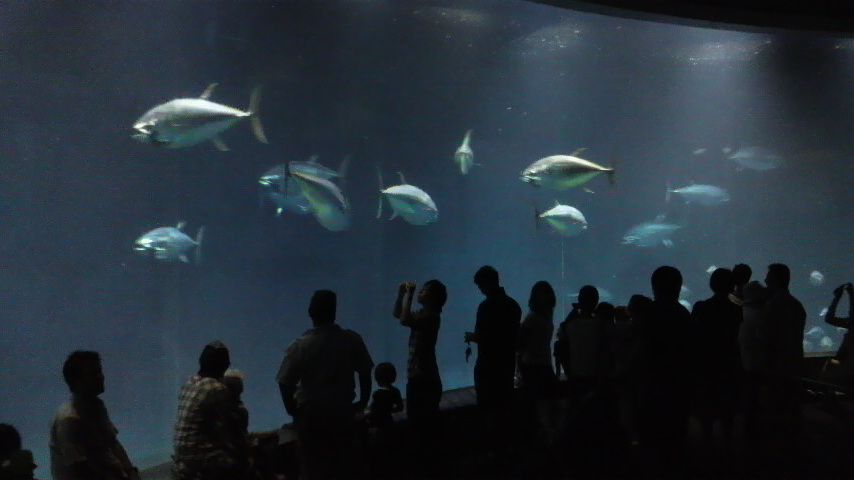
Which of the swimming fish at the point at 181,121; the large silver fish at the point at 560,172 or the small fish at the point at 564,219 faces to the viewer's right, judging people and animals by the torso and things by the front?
the small fish

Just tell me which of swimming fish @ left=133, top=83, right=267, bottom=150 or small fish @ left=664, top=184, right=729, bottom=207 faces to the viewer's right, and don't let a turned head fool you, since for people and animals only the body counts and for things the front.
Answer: the small fish

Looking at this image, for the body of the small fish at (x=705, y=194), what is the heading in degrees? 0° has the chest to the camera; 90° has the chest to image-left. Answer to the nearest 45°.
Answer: approximately 270°

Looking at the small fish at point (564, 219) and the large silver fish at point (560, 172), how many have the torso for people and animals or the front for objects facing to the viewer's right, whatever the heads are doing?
1

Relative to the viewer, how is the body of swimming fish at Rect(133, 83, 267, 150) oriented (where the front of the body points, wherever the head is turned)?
to the viewer's left

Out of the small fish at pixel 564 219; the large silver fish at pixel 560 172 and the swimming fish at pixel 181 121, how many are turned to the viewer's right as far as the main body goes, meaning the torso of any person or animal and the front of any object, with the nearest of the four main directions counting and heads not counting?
1

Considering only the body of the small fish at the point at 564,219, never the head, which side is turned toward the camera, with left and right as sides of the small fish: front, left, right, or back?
right

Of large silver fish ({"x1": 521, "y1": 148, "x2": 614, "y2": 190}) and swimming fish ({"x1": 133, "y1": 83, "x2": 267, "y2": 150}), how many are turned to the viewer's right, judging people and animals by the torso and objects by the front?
0

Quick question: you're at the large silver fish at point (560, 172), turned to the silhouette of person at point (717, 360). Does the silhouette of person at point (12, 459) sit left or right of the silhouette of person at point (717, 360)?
right

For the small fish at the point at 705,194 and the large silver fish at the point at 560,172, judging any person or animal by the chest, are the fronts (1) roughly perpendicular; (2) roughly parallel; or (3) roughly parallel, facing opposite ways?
roughly parallel, facing opposite ways

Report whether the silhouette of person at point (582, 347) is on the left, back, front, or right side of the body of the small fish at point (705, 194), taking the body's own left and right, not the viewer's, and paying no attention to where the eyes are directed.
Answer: right

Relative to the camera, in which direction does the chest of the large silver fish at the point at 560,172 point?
to the viewer's left
